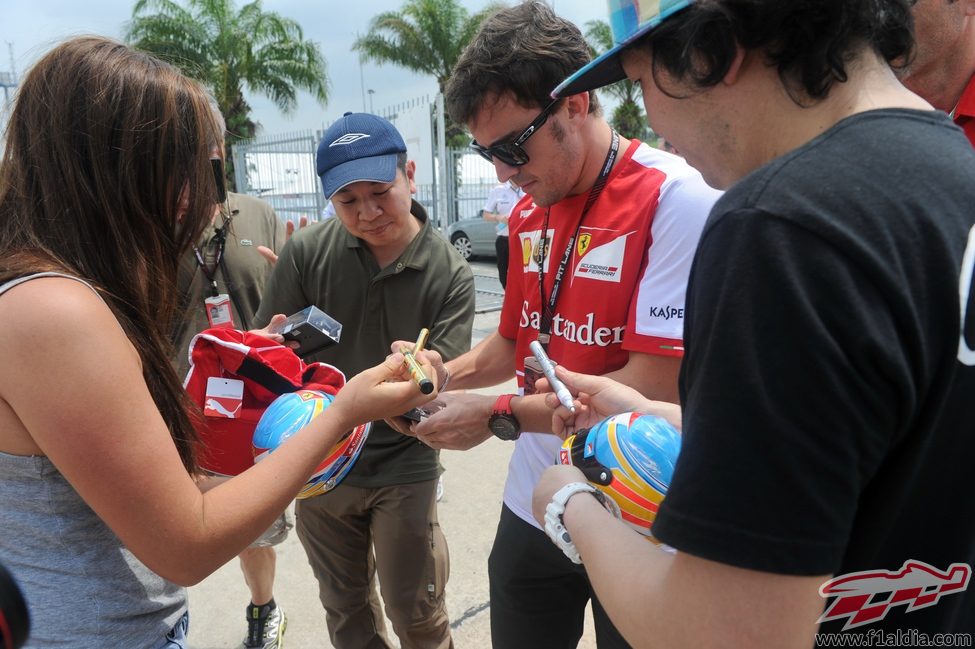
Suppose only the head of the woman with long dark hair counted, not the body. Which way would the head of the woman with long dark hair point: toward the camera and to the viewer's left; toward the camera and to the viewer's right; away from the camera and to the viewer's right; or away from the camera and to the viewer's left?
away from the camera and to the viewer's right

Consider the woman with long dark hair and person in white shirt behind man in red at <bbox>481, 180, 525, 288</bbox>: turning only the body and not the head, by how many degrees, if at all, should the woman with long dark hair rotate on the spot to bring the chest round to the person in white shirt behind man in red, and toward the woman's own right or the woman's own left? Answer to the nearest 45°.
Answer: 0° — they already face them

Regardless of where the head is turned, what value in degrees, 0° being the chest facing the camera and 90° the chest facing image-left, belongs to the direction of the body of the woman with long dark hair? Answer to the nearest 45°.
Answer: approximately 225°

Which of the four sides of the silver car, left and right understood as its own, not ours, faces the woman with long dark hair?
left

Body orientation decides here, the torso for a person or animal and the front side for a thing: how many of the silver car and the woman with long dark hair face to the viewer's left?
1

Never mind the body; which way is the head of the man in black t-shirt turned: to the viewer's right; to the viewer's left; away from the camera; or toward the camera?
to the viewer's left

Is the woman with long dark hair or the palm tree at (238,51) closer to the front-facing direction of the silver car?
the palm tree

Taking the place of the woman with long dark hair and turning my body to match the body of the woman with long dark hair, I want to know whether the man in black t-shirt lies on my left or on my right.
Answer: on my right

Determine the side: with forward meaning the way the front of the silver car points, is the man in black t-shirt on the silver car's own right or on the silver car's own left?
on the silver car's own left

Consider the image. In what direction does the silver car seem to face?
to the viewer's left
